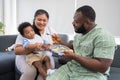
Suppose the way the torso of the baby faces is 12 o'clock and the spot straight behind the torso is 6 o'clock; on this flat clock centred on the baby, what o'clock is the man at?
The man is roughly at 12 o'clock from the baby.

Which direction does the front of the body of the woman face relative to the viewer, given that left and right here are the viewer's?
facing the viewer and to the right of the viewer

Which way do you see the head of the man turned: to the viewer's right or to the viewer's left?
to the viewer's left
